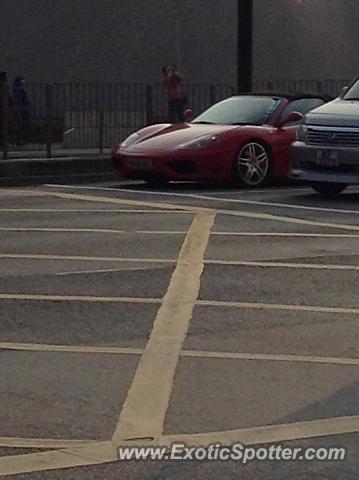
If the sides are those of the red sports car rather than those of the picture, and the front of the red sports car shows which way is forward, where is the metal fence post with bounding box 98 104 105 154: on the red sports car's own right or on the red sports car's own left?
on the red sports car's own right

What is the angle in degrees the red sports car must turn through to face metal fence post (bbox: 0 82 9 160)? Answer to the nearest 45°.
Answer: approximately 90° to its right

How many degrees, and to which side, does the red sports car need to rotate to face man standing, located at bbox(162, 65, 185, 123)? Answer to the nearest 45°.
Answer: approximately 135° to its right

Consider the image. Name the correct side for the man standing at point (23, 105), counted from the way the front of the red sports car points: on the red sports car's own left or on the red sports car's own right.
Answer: on the red sports car's own right

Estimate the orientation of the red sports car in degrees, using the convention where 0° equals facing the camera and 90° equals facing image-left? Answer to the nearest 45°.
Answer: approximately 45°

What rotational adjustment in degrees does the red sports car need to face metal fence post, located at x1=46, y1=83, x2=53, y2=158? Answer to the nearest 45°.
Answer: approximately 90° to its right
